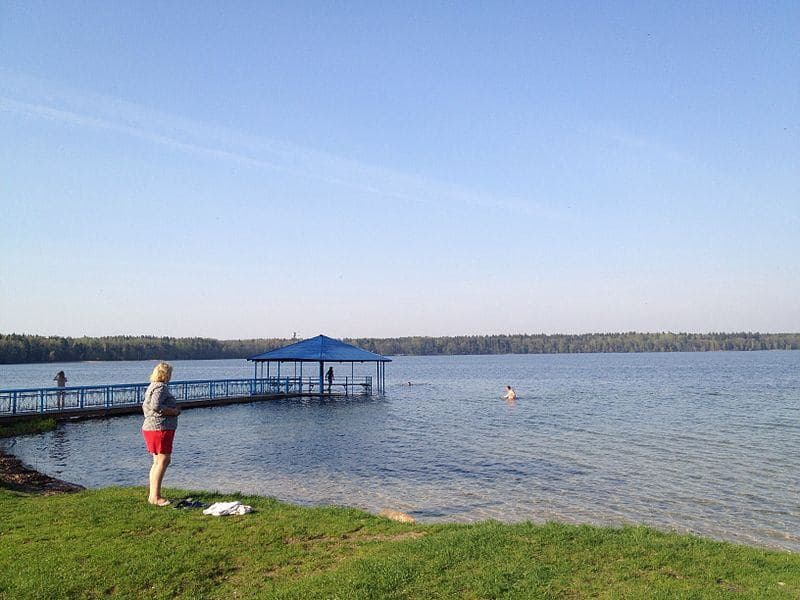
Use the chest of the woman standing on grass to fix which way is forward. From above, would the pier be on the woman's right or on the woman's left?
on the woman's left
